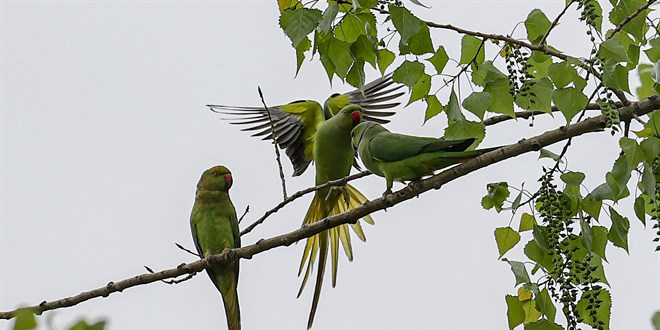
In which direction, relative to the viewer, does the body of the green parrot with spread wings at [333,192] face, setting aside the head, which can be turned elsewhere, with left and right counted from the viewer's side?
facing the viewer and to the right of the viewer

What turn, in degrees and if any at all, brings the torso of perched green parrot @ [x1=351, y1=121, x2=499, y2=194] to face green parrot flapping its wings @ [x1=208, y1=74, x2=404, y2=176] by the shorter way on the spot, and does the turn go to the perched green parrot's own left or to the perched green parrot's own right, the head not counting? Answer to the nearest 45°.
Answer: approximately 45° to the perched green parrot's own right

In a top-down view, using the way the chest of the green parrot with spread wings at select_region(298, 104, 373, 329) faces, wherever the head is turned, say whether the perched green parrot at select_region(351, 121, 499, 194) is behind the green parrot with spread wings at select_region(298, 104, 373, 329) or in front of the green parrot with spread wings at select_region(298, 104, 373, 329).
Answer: in front

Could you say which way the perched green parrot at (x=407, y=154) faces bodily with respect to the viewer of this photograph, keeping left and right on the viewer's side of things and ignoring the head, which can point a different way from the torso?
facing to the left of the viewer

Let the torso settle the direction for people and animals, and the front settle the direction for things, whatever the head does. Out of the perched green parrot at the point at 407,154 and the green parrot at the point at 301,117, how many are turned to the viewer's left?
1

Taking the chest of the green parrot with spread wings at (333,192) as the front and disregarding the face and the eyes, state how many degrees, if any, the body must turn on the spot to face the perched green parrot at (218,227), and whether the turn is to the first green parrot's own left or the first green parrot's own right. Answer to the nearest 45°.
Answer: approximately 135° to the first green parrot's own right
